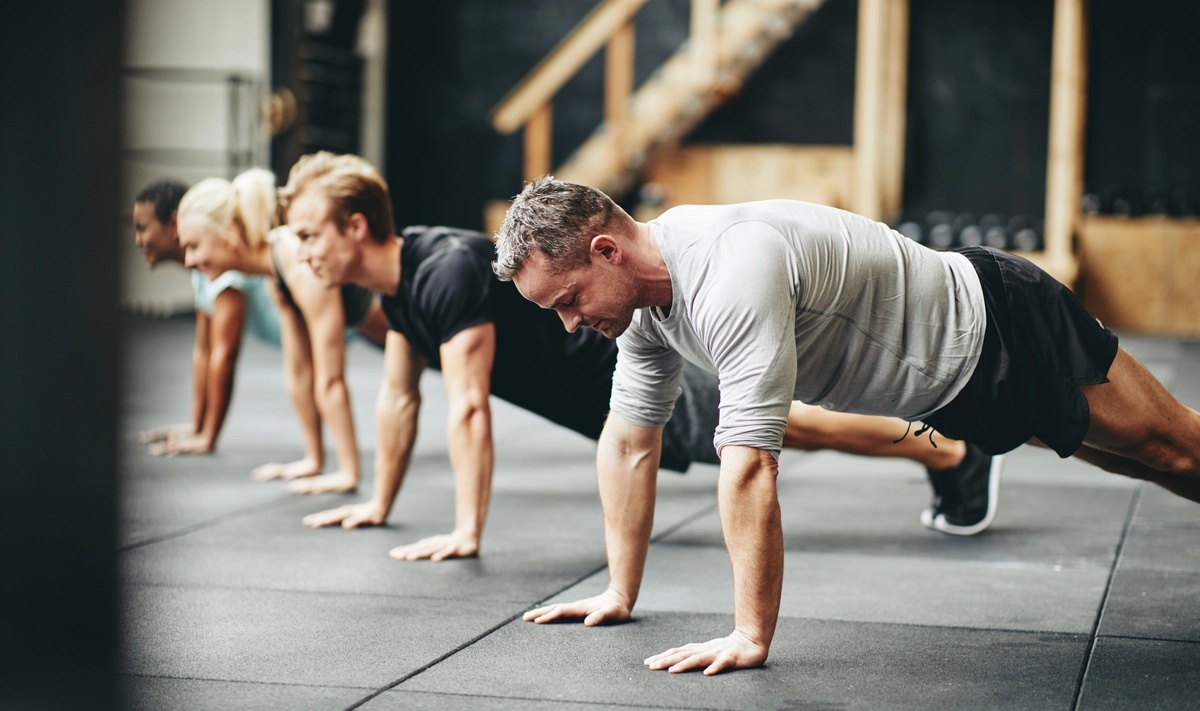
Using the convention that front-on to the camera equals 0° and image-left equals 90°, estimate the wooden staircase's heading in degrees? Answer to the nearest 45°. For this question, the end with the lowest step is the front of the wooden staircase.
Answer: approximately 90°

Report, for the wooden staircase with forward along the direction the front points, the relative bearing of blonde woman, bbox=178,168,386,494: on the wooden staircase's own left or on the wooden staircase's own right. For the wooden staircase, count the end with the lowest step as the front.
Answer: on the wooden staircase's own left

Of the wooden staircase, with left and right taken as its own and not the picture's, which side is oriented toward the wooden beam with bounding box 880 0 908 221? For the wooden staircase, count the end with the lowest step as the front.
back

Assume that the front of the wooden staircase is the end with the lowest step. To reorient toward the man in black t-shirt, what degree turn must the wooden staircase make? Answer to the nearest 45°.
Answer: approximately 90° to its left

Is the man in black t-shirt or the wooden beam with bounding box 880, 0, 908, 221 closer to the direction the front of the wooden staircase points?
the man in black t-shirt
